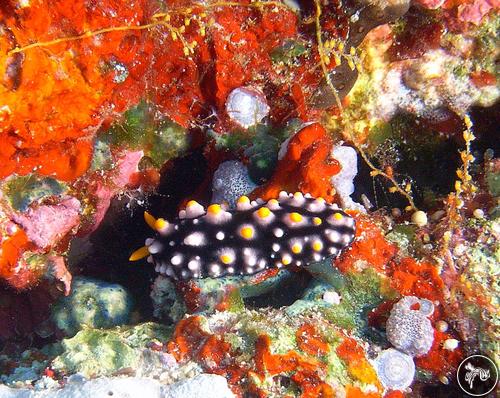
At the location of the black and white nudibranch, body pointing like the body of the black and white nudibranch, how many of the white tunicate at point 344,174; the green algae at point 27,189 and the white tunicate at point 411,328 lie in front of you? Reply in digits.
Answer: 1

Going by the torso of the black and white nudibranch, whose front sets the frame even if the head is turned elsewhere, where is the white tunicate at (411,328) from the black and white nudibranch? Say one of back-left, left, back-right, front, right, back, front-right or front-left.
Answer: back

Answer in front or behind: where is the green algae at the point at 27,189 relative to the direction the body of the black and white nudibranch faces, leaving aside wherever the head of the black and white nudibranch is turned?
in front

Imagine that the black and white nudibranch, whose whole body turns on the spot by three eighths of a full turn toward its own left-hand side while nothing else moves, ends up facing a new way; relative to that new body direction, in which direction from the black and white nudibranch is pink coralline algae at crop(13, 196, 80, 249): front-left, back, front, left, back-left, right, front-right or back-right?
back-right

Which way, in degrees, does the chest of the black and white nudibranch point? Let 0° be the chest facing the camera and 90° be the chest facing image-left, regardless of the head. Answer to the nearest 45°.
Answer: approximately 90°

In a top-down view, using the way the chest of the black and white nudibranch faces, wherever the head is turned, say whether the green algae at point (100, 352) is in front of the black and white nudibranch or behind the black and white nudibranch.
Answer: in front

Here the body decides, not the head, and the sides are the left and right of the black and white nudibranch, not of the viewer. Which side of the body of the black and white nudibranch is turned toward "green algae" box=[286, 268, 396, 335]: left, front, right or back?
back
